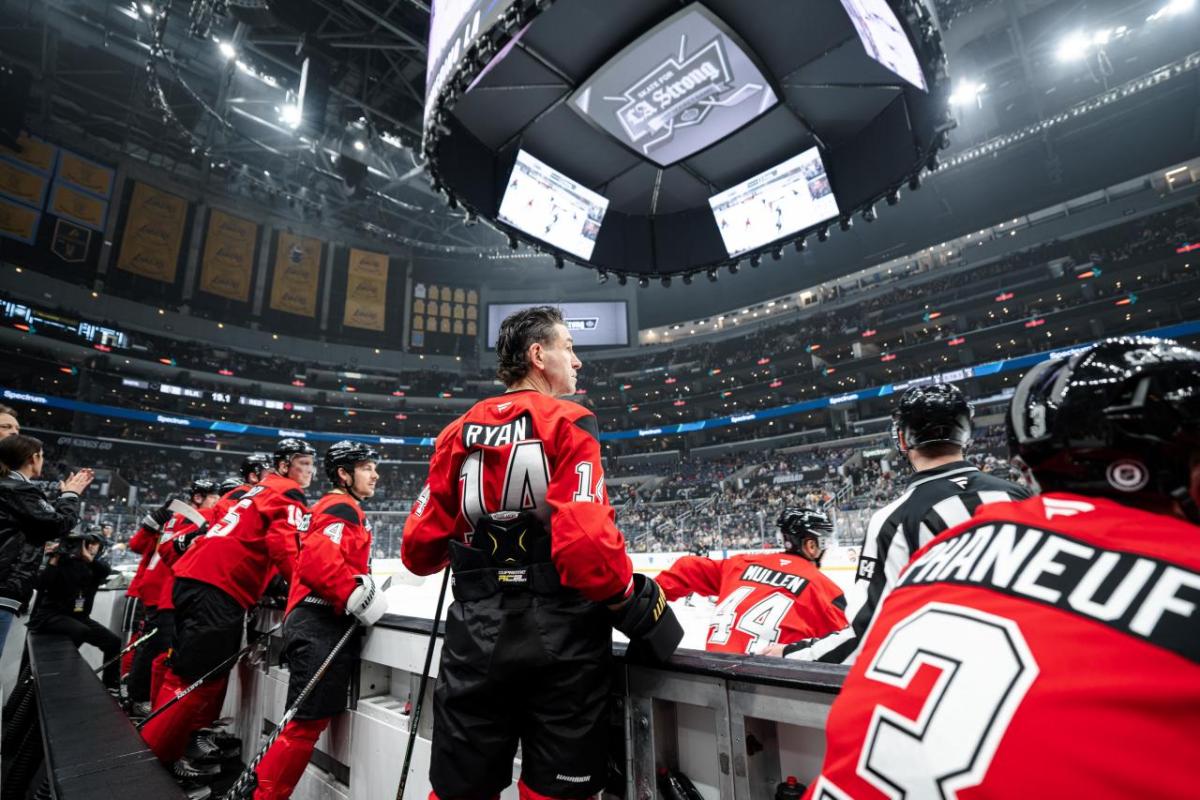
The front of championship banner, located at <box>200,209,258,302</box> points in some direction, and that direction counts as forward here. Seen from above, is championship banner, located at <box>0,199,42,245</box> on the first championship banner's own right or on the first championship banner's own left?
on the first championship banner's own right

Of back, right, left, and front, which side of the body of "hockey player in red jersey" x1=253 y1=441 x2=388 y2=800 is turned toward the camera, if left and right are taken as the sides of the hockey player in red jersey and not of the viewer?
right

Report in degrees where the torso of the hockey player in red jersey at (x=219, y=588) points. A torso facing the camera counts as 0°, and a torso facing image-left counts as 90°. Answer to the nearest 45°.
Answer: approximately 225°

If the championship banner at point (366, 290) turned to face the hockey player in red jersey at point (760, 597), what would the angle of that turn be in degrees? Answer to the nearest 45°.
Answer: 0° — it already faces them

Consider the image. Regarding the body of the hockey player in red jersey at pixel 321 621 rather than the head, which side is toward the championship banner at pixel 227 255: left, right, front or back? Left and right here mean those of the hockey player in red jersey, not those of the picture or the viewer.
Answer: left

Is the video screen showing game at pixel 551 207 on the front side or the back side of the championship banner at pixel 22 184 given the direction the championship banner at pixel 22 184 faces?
on the front side

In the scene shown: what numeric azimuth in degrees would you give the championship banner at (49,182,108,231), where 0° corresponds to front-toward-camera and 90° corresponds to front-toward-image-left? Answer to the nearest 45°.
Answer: approximately 315°

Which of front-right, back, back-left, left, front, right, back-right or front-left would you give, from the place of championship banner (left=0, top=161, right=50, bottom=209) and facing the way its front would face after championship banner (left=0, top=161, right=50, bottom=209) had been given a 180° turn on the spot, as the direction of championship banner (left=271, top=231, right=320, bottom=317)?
back-right

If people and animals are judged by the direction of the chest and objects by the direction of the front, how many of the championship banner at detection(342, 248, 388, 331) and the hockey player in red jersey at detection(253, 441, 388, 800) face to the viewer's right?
1
